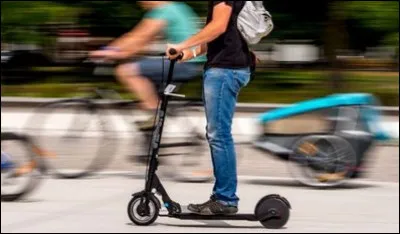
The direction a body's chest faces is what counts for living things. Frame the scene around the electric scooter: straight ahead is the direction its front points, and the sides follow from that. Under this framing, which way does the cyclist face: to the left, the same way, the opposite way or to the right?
the same way

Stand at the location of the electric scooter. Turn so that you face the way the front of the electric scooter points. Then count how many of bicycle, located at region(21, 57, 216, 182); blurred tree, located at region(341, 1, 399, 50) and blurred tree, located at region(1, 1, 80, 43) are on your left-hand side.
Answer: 0

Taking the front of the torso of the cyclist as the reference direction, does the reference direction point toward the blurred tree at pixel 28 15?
no

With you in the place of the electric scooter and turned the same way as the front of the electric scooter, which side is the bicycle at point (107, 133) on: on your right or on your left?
on your right

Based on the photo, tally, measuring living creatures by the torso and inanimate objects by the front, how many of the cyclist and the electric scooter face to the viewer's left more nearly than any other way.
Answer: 2

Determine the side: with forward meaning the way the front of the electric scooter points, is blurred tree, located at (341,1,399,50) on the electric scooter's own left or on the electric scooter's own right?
on the electric scooter's own right

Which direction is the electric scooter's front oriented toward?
to the viewer's left

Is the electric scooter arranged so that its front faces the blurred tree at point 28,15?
no

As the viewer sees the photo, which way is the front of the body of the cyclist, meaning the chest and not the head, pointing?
to the viewer's left

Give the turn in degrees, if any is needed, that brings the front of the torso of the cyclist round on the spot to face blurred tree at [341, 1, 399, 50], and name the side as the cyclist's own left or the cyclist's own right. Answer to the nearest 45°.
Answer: approximately 135° to the cyclist's own right
